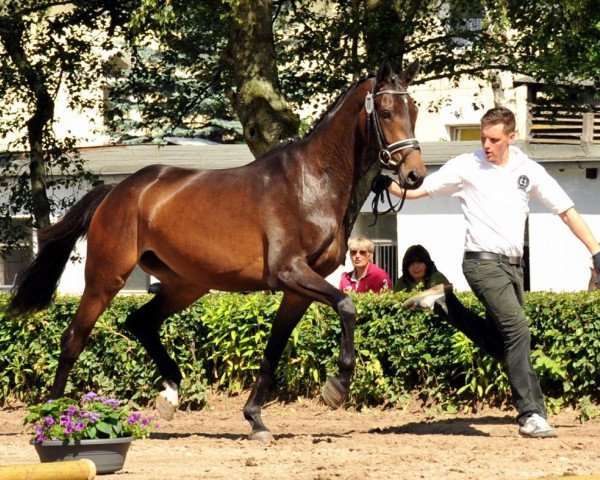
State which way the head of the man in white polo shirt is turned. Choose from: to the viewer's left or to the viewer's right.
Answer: to the viewer's left

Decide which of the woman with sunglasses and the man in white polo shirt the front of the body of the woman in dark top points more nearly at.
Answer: the man in white polo shirt

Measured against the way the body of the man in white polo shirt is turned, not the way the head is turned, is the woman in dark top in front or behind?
behind

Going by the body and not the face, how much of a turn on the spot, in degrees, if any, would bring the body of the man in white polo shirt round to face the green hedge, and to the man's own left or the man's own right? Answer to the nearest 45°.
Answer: approximately 180°

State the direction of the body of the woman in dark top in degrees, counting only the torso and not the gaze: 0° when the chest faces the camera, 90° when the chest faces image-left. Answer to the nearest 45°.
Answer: approximately 0°
